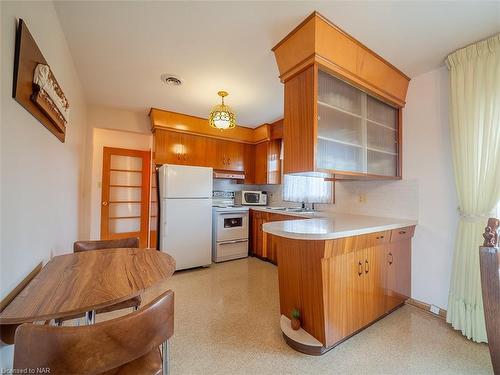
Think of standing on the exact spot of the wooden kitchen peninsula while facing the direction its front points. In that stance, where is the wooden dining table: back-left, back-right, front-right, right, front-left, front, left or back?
right

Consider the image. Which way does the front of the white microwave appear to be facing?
toward the camera

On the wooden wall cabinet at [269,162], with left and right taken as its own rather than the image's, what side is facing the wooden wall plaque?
front

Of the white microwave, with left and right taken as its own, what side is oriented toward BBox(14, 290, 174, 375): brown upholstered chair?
front

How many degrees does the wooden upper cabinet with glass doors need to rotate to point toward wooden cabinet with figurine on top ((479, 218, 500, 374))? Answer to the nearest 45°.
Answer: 0° — it already faces it

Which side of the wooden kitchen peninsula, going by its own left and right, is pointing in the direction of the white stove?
back

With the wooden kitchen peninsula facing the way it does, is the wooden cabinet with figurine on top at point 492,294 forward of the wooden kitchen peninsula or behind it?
forward

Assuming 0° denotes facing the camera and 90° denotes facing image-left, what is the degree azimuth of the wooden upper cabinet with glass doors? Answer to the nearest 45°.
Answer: approximately 315°

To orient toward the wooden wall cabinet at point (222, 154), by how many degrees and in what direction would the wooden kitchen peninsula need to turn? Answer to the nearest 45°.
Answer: approximately 180°

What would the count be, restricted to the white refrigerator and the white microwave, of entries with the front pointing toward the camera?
2

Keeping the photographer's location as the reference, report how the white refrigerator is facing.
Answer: facing the viewer
